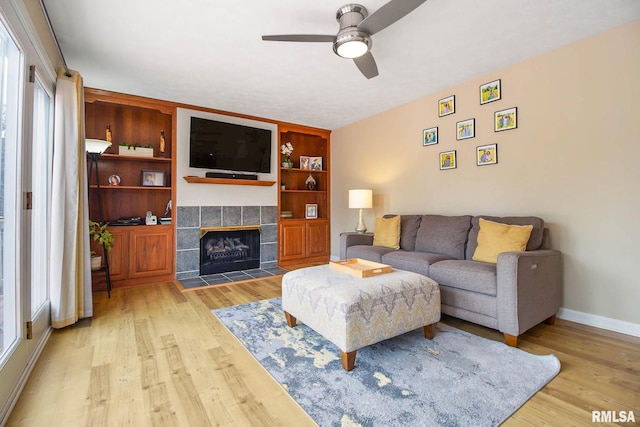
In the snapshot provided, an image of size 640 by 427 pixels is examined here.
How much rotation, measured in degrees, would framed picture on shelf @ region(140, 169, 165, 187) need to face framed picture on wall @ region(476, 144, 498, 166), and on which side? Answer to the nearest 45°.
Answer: approximately 45° to its left

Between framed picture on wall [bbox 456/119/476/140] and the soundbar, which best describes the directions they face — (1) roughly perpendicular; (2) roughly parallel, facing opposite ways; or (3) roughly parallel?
roughly perpendicular

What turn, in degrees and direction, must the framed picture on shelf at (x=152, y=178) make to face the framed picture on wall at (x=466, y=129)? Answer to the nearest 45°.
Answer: approximately 45° to its left

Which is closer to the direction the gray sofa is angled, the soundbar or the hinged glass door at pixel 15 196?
the hinged glass door

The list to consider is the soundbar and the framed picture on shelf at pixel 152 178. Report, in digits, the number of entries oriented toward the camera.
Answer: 2

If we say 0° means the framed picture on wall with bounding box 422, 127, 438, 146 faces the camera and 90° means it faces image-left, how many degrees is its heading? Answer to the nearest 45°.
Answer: approximately 45°

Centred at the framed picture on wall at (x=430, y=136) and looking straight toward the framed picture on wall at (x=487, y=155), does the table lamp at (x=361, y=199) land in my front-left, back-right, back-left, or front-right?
back-right

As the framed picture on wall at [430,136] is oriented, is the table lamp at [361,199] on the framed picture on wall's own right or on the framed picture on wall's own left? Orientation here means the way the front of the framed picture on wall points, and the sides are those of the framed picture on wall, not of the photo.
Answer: on the framed picture on wall's own right

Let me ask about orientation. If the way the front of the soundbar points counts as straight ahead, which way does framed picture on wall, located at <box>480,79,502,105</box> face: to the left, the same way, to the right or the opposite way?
to the right

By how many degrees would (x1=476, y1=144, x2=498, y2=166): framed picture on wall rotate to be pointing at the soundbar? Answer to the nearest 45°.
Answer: approximately 45° to its right

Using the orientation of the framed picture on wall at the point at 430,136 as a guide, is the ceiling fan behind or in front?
in front
